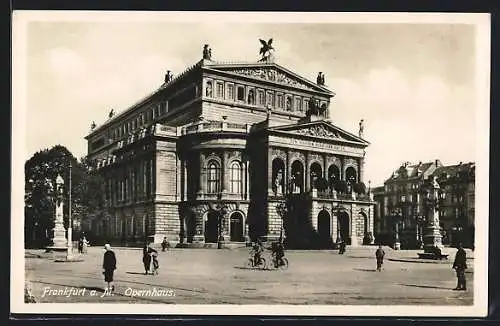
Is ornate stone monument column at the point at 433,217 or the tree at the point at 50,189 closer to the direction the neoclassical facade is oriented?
the ornate stone monument column

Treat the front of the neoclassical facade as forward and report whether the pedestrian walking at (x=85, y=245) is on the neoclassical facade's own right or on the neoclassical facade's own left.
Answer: on the neoclassical facade's own right

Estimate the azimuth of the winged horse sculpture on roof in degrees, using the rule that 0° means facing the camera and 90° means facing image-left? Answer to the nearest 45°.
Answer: approximately 315°

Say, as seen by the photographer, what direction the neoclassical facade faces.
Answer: facing the viewer and to the right of the viewer

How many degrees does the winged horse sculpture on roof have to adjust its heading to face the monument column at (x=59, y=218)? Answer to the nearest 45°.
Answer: approximately 135° to its right

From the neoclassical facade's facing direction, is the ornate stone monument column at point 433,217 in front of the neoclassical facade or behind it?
in front

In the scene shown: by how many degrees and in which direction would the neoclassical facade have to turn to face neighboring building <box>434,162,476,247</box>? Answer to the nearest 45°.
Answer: approximately 45° to its left
